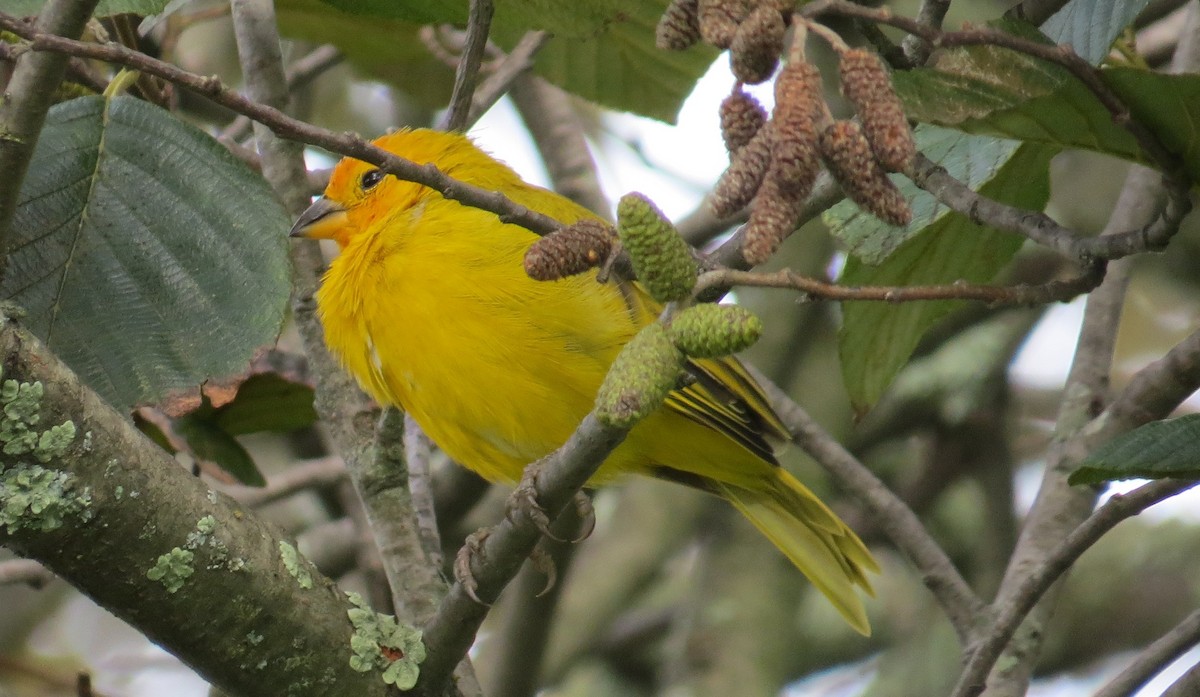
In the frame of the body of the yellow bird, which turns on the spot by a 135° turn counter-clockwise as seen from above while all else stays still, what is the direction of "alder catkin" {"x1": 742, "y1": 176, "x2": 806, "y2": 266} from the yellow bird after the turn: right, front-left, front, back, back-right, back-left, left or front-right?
front-left

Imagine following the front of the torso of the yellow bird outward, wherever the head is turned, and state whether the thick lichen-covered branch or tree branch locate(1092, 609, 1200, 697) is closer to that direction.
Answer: the thick lichen-covered branch

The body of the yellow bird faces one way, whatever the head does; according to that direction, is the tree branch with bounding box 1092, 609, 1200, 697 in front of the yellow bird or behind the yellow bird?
behind

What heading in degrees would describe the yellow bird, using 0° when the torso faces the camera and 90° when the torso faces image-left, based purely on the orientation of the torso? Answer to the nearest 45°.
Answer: approximately 90°

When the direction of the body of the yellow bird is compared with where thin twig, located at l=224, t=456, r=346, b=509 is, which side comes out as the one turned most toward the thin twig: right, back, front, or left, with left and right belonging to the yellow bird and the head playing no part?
right

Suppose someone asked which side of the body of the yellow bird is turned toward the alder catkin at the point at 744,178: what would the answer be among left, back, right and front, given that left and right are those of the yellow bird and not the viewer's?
back

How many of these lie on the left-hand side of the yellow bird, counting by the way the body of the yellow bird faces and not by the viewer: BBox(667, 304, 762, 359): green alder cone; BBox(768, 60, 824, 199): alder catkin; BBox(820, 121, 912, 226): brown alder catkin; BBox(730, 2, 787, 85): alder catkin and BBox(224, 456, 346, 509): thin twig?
4

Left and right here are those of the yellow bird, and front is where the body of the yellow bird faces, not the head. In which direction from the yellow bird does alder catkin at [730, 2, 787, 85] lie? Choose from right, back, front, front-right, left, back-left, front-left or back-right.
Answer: back

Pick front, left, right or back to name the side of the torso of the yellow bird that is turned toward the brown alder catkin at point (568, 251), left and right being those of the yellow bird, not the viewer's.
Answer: left
